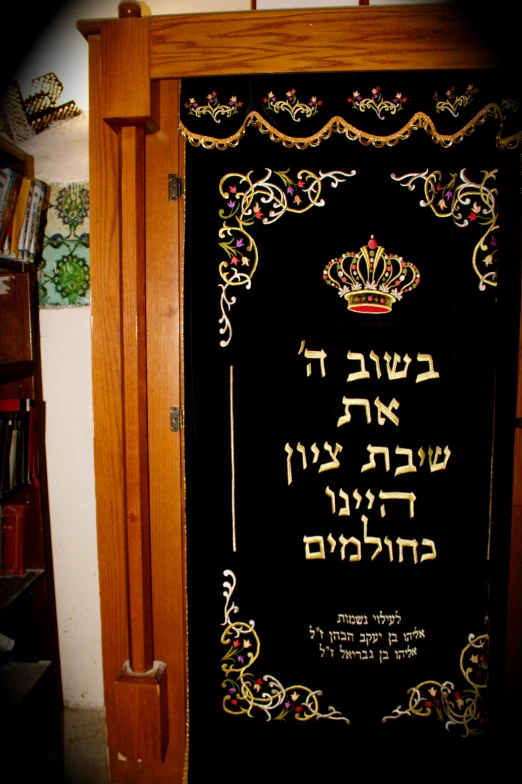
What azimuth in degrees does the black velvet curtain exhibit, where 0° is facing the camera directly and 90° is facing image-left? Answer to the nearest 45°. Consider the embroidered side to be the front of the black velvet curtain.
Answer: approximately 0°

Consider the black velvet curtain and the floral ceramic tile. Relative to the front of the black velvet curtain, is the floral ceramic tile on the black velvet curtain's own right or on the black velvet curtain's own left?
on the black velvet curtain's own right

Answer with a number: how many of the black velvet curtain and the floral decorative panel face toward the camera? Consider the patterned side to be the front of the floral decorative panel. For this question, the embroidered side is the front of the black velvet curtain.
2

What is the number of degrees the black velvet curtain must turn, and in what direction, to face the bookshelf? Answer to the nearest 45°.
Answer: approximately 90° to its right

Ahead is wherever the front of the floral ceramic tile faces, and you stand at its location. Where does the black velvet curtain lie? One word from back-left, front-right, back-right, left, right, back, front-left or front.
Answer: front-left
